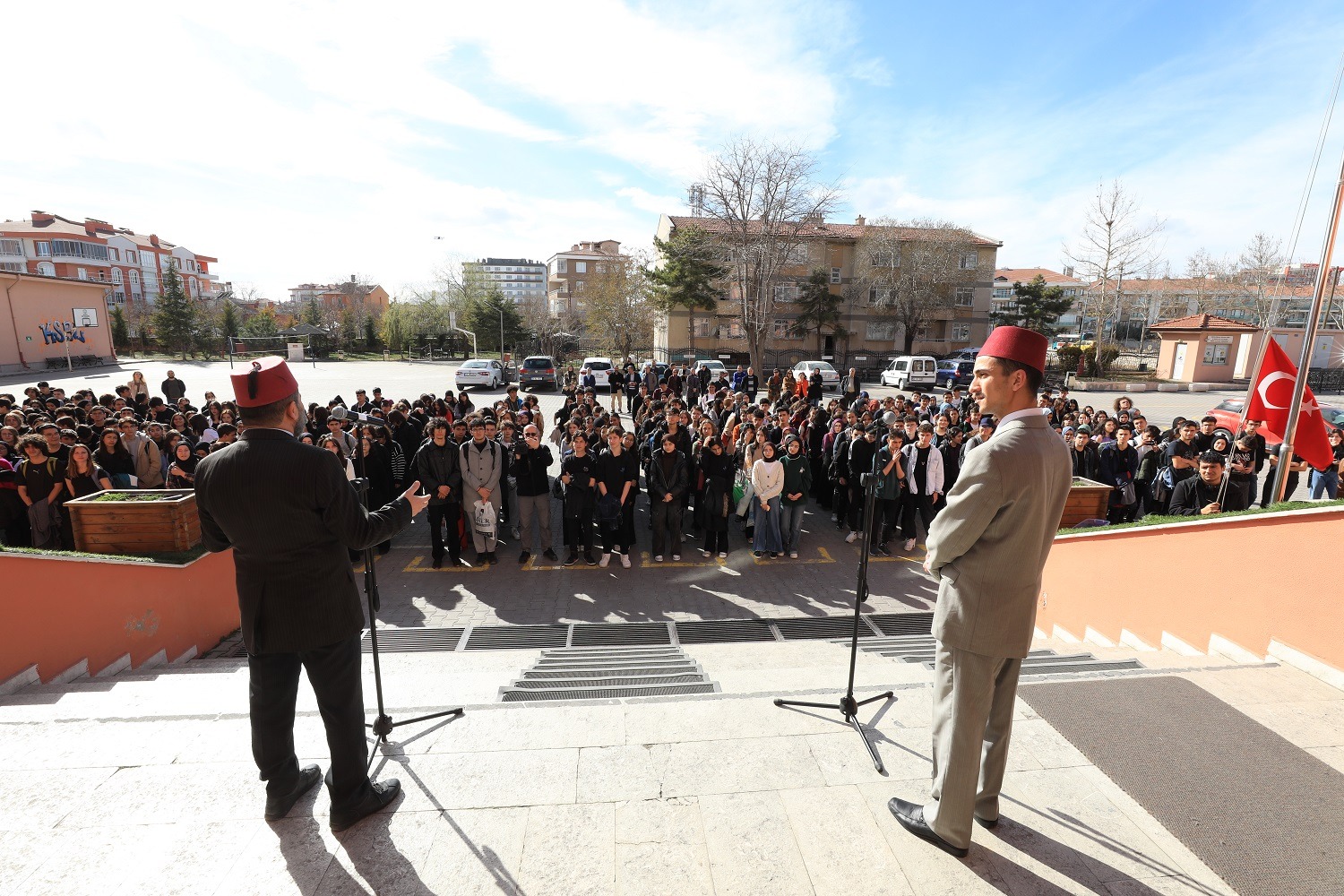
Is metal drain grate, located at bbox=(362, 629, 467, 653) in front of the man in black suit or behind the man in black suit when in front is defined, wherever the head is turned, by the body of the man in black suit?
in front

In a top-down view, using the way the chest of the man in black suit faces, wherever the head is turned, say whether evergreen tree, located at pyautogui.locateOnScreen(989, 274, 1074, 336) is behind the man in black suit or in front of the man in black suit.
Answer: in front

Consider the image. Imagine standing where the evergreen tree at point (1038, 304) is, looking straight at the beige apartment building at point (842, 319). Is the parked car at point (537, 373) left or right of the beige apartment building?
left

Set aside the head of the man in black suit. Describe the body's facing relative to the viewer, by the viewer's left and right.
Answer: facing away from the viewer and to the right of the viewer

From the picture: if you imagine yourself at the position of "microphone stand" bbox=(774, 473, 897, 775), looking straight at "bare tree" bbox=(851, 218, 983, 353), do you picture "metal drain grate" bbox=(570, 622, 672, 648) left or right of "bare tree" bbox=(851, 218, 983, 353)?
left

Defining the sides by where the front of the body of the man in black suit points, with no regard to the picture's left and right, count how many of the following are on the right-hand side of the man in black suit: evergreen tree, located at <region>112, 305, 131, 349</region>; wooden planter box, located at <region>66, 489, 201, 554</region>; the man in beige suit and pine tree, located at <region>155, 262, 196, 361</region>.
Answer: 1

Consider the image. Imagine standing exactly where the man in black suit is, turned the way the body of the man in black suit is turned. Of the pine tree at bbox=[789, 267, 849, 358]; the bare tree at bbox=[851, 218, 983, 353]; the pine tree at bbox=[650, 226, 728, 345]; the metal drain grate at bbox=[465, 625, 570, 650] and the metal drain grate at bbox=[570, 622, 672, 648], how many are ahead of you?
5

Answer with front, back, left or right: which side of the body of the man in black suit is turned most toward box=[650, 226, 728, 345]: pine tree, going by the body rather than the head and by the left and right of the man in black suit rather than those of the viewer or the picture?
front

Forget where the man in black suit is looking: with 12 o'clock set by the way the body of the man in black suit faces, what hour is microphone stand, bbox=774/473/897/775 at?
The microphone stand is roughly at 2 o'clock from the man in black suit.

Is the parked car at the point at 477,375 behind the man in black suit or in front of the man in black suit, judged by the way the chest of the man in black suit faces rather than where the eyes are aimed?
in front

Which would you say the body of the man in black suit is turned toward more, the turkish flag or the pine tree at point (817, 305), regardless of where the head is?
the pine tree

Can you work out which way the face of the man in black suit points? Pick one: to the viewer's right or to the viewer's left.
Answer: to the viewer's right

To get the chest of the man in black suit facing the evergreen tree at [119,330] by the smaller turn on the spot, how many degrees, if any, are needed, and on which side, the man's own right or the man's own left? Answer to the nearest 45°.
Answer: approximately 45° to the man's own left

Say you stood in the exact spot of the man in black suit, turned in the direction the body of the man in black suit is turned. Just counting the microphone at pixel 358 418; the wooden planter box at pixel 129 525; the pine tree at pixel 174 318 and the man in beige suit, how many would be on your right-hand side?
1

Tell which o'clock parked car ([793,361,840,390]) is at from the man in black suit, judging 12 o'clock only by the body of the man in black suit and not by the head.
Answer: The parked car is roughly at 12 o'clock from the man in black suit.

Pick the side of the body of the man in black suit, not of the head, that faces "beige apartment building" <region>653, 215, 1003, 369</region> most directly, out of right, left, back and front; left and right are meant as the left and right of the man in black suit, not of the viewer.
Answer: front
